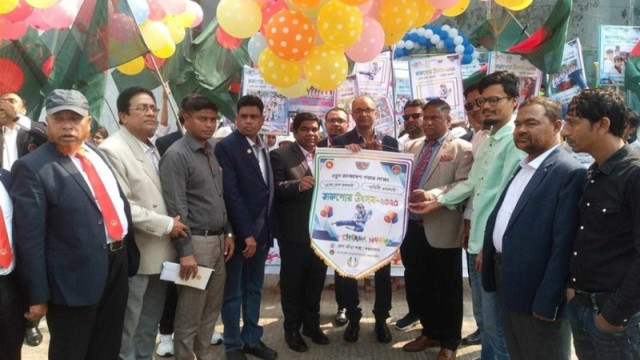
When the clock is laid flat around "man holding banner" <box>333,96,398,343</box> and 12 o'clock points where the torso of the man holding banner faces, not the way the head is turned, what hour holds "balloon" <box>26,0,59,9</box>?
The balloon is roughly at 3 o'clock from the man holding banner.

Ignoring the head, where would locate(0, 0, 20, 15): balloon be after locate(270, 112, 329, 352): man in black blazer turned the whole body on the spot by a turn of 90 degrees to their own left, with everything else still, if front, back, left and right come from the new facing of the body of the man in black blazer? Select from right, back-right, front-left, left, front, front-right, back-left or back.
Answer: back-left

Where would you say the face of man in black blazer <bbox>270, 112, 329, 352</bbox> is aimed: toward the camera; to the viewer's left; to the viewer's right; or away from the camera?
toward the camera

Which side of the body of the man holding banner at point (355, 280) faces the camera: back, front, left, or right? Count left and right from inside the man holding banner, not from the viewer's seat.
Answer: front

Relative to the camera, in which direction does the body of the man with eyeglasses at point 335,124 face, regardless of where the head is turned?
toward the camera

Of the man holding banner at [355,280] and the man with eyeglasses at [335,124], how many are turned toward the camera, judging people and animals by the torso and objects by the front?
2

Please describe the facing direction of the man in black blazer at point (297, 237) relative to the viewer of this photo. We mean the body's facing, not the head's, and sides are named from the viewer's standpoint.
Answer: facing the viewer and to the right of the viewer

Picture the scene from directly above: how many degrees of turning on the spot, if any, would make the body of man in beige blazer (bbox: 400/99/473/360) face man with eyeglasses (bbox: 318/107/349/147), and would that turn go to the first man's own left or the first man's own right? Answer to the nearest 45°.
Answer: approximately 90° to the first man's own right

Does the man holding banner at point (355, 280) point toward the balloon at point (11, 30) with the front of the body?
no

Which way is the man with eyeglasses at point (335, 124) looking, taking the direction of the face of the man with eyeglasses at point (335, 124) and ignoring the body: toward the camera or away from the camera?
toward the camera

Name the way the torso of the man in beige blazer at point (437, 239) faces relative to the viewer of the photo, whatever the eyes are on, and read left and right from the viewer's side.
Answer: facing the viewer and to the left of the viewer

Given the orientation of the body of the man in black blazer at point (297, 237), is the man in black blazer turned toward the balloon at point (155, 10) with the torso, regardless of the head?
no

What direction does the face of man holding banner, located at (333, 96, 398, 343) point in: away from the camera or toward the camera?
toward the camera

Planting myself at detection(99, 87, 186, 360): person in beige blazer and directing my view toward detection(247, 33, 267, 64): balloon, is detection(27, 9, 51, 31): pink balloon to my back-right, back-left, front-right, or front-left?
front-left
